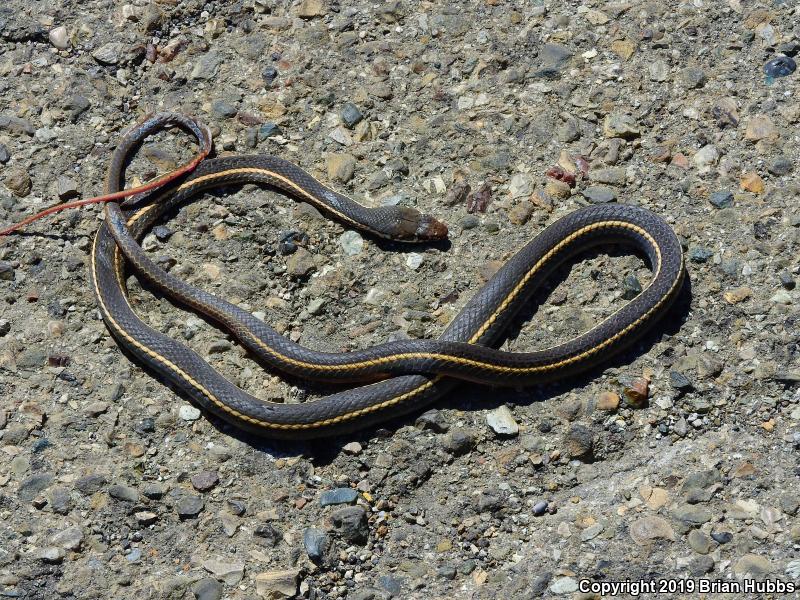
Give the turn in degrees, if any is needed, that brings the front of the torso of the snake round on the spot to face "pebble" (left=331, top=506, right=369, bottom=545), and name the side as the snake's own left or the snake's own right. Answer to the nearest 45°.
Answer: approximately 90° to the snake's own right

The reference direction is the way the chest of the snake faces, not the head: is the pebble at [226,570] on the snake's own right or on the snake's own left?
on the snake's own right

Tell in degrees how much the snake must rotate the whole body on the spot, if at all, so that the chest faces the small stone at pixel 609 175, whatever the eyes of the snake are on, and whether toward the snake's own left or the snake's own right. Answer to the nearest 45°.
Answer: approximately 45° to the snake's own left

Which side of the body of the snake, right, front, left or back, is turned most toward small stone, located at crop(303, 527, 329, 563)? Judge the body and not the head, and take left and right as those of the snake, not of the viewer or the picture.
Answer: right

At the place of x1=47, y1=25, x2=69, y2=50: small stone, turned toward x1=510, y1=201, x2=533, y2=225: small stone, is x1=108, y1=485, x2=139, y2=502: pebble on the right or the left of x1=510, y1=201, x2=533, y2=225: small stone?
right

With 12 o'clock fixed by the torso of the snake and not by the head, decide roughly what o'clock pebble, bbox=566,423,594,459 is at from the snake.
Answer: The pebble is roughly at 1 o'clock from the snake.

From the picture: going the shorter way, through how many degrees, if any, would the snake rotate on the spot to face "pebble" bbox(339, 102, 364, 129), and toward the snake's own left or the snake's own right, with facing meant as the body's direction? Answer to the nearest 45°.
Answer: approximately 90° to the snake's own left

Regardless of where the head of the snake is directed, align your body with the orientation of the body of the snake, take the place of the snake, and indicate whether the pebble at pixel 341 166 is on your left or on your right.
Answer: on your left

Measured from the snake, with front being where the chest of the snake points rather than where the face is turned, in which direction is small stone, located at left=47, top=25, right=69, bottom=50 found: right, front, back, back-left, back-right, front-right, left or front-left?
back-left

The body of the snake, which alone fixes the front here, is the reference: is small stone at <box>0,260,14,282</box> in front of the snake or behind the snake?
behind

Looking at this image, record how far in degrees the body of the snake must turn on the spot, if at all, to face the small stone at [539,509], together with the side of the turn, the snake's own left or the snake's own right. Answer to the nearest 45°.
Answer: approximately 45° to the snake's own right

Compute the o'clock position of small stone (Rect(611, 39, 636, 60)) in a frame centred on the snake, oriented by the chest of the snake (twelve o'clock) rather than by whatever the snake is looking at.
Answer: The small stone is roughly at 10 o'clock from the snake.

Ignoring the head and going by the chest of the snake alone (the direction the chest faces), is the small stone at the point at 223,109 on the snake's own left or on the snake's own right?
on the snake's own left

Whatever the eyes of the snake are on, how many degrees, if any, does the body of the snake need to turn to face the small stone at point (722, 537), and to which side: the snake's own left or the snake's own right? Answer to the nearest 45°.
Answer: approximately 45° to the snake's own right

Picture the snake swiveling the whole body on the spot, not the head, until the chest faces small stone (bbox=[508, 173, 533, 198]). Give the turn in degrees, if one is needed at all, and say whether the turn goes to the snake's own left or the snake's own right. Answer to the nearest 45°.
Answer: approximately 45° to the snake's own left

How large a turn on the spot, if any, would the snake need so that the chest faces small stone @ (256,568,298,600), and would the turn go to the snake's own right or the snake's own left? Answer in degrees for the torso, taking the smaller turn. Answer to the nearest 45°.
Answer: approximately 90° to the snake's own right

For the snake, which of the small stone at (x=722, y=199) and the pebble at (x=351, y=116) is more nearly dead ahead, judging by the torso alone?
the small stone

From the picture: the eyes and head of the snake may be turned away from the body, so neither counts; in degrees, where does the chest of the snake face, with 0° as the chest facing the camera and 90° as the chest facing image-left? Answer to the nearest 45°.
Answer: approximately 270°
